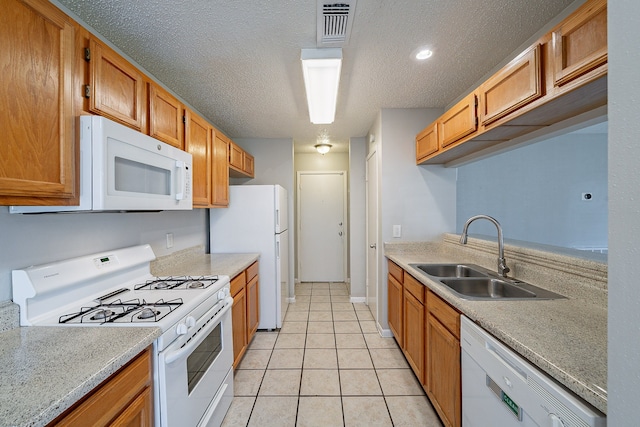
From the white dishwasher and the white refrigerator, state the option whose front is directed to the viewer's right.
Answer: the white refrigerator

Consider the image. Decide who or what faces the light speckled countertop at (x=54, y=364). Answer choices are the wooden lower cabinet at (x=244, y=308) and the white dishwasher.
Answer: the white dishwasher

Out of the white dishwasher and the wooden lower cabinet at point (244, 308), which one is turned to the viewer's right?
the wooden lower cabinet

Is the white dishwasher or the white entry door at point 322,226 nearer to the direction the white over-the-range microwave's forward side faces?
the white dishwasher

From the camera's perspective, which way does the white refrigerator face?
to the viewer's right

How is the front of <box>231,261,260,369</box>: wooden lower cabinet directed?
to the viewer's right

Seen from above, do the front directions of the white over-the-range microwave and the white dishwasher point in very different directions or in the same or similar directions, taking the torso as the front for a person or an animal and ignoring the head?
very different directions

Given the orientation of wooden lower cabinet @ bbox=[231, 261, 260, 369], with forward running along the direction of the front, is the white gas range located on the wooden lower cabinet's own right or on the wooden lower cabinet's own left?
on the wooden lower cabinet's own right

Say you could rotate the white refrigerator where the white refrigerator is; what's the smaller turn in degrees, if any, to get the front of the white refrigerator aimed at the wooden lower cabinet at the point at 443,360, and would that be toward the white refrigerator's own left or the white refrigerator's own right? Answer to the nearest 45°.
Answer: approximately 45° to the white refrigerator's own right

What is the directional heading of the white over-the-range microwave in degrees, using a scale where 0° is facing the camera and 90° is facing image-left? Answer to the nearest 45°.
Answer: approximately 315°

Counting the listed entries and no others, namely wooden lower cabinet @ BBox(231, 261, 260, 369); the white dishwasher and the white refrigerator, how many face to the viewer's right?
2

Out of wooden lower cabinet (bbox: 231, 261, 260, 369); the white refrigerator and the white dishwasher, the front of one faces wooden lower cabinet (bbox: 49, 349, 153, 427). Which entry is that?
the white dishwasher

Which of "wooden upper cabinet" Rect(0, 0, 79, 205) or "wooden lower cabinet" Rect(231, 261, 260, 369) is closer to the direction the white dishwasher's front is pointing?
the wooden upper cabinet

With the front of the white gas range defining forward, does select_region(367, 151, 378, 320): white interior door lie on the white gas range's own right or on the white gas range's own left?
on the white gas range's own left
